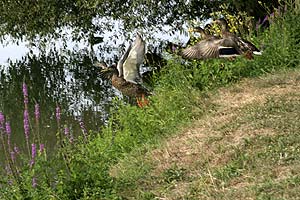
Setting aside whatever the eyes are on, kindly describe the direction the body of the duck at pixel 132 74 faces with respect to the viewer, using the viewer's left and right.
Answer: facing to the left of the viewer

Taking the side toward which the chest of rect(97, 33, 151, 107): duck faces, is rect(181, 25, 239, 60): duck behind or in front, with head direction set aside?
behind
